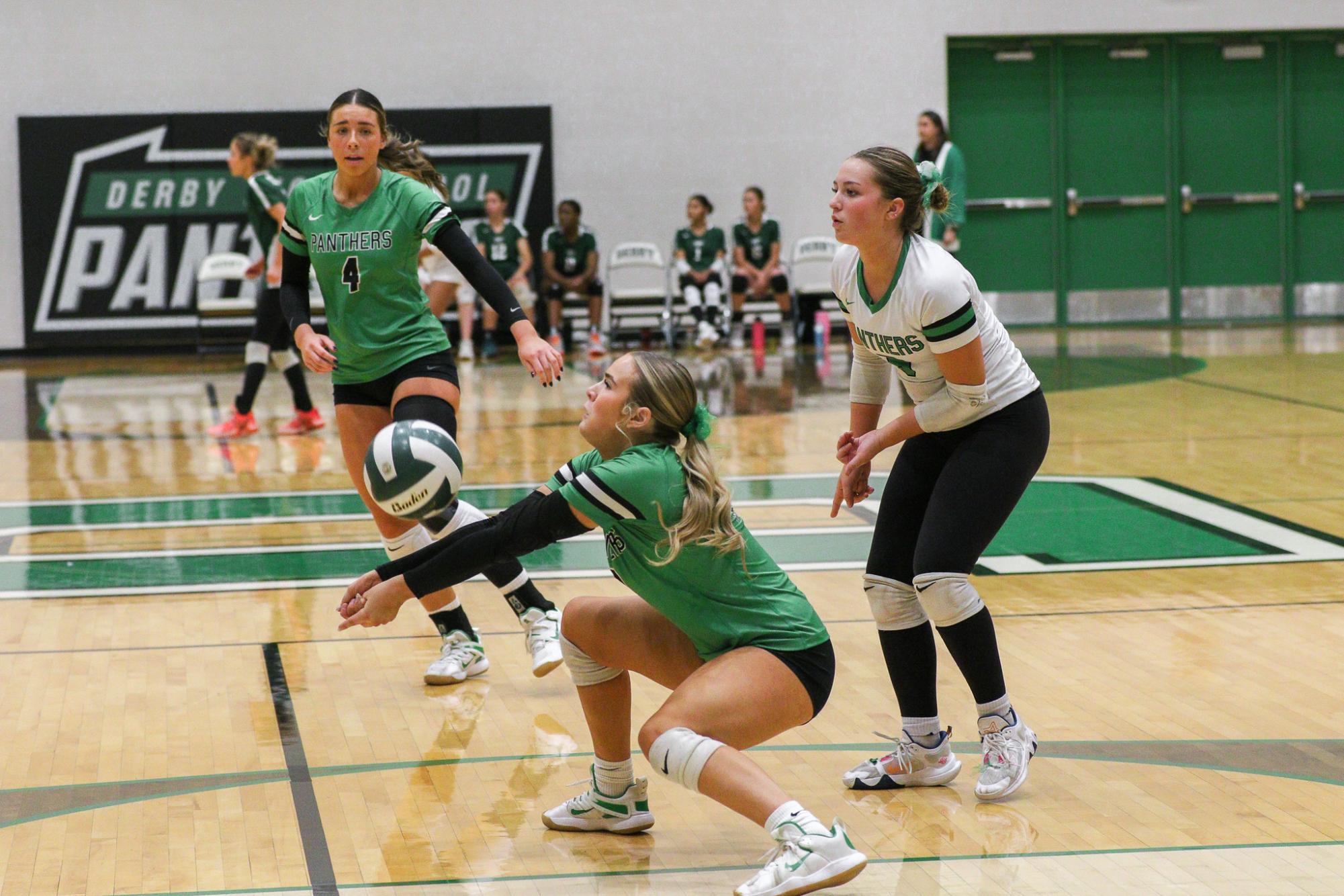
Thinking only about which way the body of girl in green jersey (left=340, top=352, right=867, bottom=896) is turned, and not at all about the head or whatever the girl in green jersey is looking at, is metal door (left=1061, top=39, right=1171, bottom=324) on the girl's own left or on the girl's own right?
on the girl's own right

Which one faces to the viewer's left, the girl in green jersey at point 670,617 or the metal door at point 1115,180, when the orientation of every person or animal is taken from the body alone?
the girl in green jersey

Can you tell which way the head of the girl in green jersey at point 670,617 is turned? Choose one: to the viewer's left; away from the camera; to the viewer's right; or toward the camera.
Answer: to the viewer's left

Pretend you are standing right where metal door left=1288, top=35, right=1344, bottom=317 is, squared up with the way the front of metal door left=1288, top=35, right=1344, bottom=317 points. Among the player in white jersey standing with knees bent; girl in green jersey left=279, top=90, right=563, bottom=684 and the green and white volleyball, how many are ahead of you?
3

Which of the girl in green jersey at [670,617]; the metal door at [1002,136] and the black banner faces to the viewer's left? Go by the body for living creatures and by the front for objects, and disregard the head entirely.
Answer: the girl in green jersey

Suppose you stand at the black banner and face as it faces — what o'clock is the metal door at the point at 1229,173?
The metal door is roughly at 9 o'clock from the black banner.

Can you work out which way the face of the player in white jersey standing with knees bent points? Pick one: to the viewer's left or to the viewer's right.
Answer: to the viewer's left

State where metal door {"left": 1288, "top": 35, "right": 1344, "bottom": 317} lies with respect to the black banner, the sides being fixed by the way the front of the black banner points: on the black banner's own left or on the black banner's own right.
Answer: on the black banner's own left

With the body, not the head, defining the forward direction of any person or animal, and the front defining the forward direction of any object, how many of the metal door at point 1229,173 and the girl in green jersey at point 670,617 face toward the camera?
1

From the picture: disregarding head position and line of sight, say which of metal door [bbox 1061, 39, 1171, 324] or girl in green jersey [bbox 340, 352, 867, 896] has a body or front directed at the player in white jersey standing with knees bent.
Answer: the metal door

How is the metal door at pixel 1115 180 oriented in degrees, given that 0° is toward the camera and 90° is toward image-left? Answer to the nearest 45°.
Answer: approximately 0°

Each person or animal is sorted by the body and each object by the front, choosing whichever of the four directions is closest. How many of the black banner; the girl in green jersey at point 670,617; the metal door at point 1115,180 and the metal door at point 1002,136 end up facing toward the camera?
3
